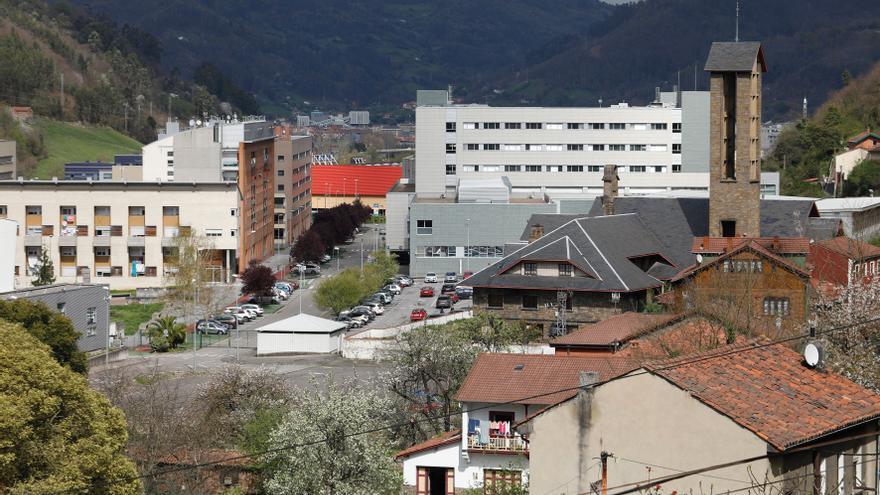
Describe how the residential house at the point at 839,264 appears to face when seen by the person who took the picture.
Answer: facing the viewer and to the right of the viewer

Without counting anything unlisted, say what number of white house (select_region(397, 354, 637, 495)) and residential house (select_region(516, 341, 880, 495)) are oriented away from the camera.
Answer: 0

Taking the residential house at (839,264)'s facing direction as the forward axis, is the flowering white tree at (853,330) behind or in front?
in front

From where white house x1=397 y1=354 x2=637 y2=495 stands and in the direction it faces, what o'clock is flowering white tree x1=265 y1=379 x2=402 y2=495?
The flowering white tree is roughly at 3 o'clock from the white house.

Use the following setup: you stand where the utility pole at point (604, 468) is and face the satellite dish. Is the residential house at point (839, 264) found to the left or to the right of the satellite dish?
left

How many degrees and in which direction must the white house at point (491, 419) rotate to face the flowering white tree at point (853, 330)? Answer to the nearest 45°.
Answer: approximately 90° to its left

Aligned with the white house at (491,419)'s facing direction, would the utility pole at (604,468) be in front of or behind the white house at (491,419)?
in front

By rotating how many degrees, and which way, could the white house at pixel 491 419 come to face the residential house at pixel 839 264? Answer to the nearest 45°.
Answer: approximately 135° to its left

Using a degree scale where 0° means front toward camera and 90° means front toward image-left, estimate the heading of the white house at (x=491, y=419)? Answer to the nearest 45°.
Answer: approximately 0°

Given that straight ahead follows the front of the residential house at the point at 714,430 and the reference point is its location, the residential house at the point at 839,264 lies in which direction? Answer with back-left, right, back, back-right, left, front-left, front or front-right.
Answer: back-left

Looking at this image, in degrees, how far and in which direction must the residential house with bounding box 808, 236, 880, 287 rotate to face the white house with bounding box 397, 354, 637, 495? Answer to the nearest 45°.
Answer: approximately 45° to its right
